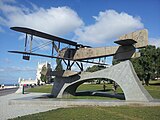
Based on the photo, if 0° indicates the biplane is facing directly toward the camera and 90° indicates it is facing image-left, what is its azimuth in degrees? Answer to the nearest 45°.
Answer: approximately 135°
